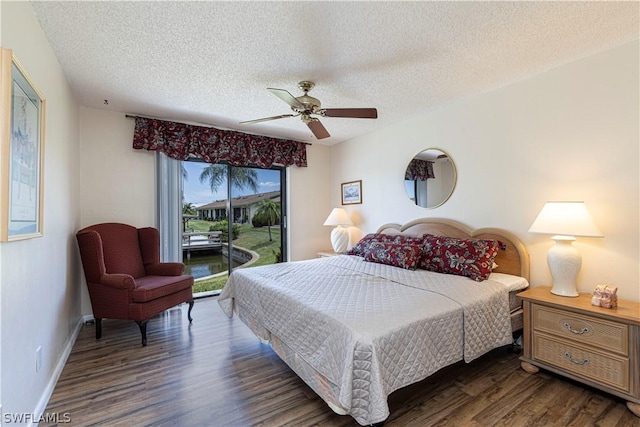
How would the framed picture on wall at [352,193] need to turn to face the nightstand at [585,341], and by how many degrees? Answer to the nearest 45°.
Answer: approximately 90° to its left

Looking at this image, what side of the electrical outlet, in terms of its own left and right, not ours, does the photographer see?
right

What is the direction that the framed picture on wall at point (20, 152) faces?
to the viewer's right

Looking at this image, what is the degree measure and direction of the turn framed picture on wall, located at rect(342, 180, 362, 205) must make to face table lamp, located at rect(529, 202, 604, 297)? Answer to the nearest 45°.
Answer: approximately 90° to its left

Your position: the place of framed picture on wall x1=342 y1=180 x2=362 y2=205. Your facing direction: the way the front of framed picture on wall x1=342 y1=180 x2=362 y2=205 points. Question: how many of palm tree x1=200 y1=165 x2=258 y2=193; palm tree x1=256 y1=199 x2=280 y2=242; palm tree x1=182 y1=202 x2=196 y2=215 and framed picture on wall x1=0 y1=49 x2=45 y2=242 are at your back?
0

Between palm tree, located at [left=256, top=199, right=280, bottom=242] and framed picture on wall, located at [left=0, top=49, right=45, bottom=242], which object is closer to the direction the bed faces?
the framed picture on wall

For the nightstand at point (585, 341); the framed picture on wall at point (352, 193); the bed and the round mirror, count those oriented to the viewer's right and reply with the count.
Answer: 0

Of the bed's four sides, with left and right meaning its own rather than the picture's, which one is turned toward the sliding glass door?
right

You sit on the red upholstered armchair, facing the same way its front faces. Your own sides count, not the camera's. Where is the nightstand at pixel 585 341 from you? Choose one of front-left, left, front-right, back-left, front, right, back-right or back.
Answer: front

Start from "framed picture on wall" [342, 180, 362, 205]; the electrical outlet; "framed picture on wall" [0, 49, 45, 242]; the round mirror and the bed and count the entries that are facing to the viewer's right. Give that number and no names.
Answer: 2

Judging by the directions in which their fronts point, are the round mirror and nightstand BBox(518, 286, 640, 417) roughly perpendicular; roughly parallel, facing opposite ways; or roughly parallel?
roughly parallel

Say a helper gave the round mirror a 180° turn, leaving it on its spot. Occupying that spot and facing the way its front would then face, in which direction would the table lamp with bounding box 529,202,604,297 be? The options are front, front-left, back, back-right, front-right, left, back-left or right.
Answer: right

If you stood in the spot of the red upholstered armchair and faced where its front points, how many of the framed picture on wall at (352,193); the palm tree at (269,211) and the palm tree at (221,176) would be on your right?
0

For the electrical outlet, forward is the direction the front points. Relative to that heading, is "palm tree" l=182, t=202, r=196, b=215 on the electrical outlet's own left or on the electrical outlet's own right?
on the electrical outlet's own left
